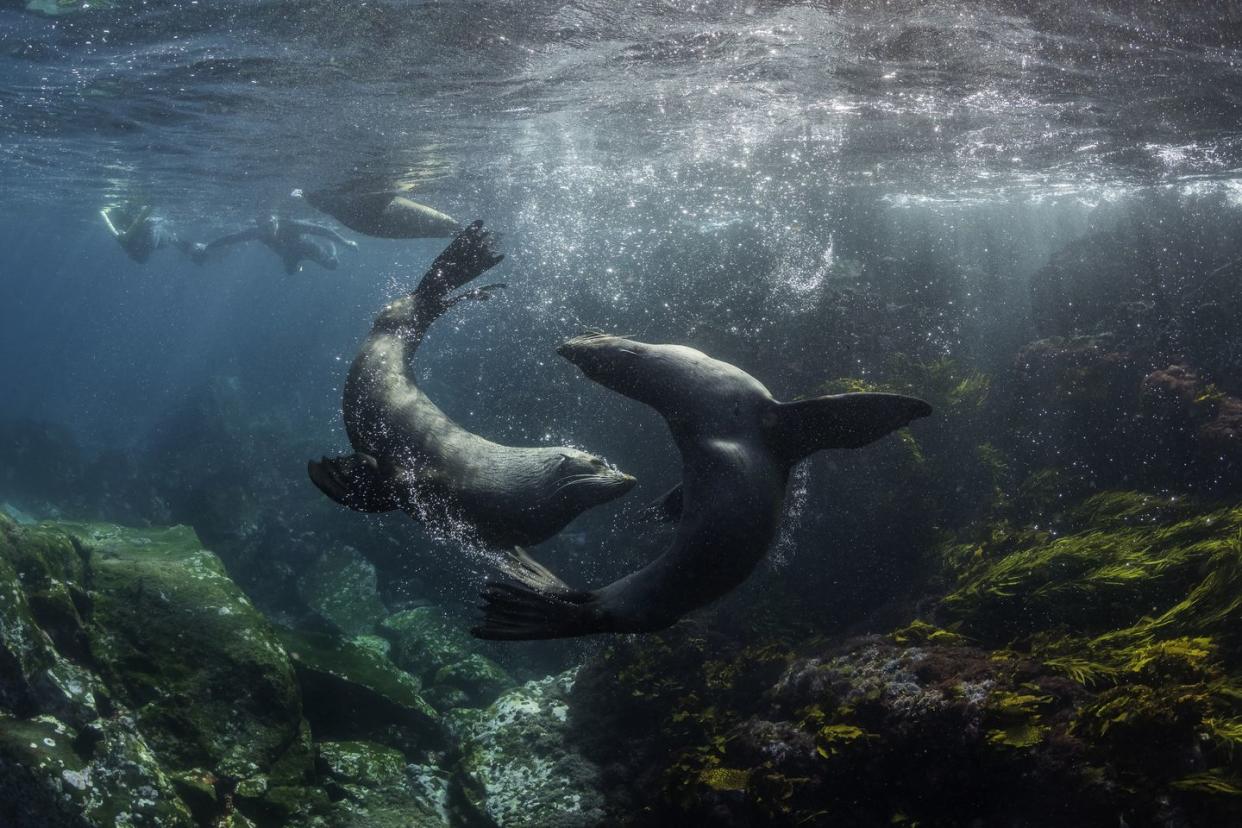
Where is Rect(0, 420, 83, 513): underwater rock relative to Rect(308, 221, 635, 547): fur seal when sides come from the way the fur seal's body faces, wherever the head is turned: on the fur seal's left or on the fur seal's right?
on the fur seal's left

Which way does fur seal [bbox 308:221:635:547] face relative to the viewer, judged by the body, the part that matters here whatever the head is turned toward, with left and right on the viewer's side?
facing to the right of the viewer
